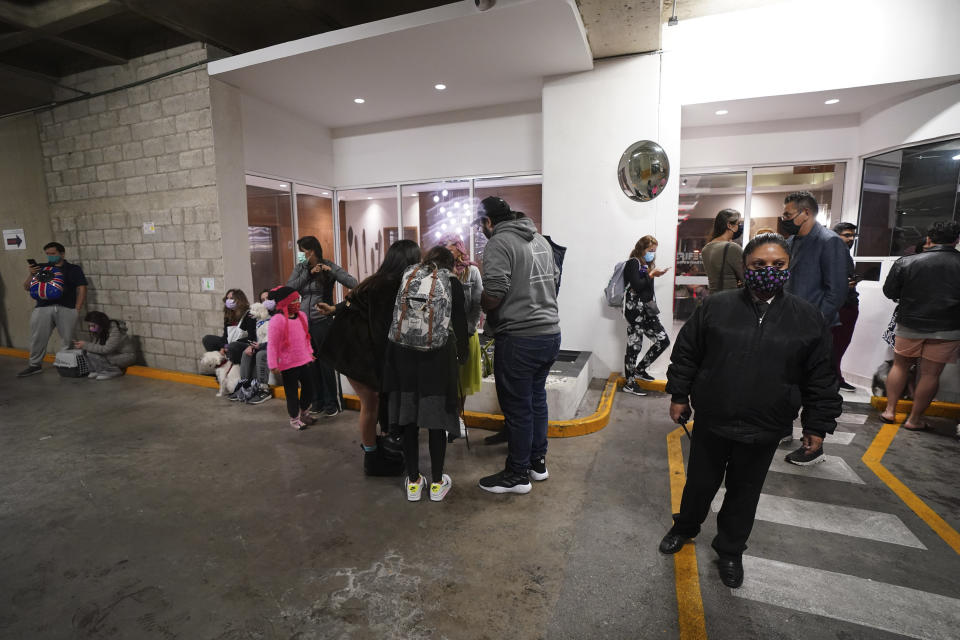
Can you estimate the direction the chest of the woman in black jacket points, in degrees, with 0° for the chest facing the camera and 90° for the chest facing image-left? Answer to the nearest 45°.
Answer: approximately 0°

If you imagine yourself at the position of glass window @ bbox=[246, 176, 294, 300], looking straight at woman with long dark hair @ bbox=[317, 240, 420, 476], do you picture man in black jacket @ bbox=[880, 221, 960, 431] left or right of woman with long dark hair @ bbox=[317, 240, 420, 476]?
left

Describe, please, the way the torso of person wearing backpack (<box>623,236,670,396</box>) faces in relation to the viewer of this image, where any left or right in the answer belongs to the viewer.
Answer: facing to the right of the viewer

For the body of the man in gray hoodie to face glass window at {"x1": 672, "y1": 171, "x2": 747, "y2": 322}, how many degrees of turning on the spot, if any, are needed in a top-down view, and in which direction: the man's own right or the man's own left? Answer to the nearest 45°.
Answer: approximately 90° to the man's own right

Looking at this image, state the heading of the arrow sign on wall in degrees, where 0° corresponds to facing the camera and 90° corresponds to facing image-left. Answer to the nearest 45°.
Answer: approximately 0°

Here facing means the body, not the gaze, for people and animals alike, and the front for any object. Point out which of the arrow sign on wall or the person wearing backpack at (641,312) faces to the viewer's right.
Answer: the person wearing backpack

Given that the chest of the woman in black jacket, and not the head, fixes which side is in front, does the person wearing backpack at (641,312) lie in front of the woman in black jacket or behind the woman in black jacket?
behind

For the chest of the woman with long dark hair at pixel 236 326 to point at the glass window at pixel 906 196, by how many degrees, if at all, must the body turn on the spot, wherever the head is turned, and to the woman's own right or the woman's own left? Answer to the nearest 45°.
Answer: approximately 90° to the woman's own left

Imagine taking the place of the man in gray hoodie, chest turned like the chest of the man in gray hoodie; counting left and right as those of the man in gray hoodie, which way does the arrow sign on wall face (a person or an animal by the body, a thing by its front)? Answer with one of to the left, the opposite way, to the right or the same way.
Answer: the opposite way

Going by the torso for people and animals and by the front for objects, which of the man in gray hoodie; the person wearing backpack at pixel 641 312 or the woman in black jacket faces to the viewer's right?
the person wearing backpack

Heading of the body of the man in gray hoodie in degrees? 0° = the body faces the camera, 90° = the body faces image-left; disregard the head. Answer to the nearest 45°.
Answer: approximately 135°
